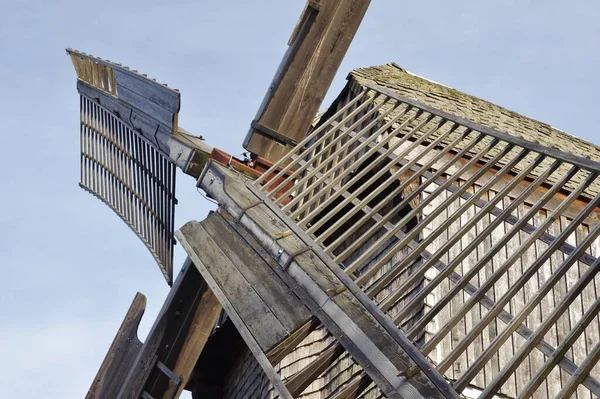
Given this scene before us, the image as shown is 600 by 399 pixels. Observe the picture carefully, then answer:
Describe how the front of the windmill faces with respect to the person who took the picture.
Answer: facing the viewer and to the left of the viewer
